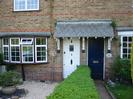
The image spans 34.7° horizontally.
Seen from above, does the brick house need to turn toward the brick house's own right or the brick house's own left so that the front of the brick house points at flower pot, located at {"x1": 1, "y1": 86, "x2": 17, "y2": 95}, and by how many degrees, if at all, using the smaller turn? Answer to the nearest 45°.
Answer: approximately 45° to the brick house's own right

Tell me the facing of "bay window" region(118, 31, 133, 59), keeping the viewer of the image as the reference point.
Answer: facing the viewer

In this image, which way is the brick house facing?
toward the camera

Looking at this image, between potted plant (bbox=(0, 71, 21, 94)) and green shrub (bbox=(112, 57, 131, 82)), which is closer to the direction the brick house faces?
the potted plant

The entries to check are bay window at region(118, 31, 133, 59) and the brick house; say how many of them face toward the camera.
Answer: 2

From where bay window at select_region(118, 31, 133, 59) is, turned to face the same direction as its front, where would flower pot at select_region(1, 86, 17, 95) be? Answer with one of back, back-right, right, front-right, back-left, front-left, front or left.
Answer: front-right

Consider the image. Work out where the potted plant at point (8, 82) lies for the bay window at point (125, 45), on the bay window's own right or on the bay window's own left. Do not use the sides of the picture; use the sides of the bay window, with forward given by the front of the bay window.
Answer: on the bay window's own right

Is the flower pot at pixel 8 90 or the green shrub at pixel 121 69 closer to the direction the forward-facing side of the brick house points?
the flower pot

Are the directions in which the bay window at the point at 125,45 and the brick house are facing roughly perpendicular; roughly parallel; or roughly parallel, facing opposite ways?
roughly parallel

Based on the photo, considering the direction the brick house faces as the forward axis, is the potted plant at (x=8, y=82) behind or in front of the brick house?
in front
